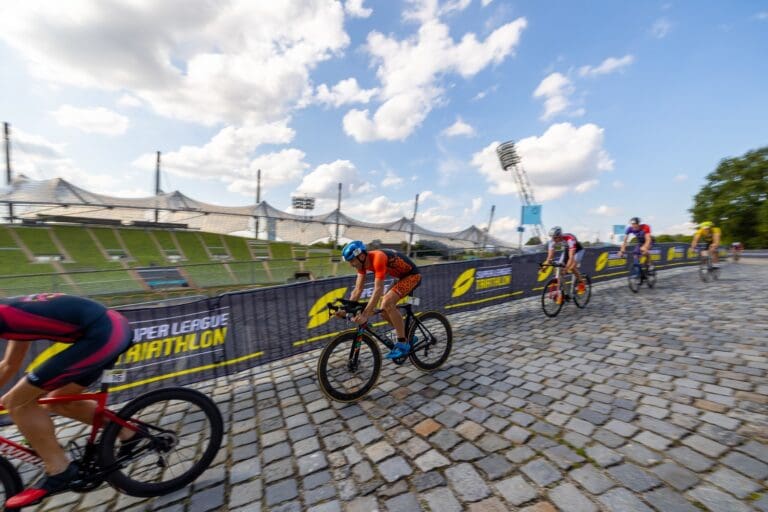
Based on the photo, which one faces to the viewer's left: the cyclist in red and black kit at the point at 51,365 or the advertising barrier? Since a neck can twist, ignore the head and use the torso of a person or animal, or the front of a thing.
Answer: the cyclist in red and black kit

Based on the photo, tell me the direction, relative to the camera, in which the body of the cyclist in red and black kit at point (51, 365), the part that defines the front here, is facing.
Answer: to the viewer's left

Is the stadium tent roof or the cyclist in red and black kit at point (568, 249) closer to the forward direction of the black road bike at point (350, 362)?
the stadium tent roof

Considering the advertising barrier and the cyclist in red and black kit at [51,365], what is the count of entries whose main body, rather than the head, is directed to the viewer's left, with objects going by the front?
1

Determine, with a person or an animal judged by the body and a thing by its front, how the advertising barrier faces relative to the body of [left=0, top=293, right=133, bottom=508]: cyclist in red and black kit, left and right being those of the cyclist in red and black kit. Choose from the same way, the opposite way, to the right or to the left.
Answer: to the left

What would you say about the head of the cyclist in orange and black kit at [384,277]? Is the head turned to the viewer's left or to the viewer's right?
to the viewer's left

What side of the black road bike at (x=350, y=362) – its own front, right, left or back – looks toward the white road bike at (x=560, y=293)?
back

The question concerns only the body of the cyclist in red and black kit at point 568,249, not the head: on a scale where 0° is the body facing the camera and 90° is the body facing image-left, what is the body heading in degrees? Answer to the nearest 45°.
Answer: approximately 45°
